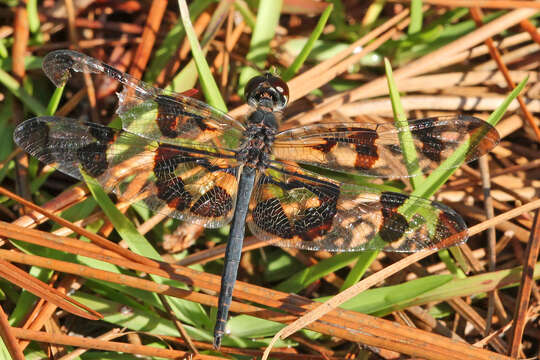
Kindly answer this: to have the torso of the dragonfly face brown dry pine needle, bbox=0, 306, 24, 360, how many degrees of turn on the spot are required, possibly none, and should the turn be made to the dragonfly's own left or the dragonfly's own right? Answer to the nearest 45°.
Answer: approximately 90° to the dragonfly's own left

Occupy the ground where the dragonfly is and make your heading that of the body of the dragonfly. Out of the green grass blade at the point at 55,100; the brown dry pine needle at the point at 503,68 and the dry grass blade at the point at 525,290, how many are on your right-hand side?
2

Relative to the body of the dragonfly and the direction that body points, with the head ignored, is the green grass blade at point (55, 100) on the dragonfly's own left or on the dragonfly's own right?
on the dragonfly's own left

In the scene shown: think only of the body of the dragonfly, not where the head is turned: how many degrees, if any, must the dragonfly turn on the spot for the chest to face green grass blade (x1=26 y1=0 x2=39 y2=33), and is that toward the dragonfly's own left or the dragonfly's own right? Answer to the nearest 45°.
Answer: approximately 90° to the dragonfly's own left

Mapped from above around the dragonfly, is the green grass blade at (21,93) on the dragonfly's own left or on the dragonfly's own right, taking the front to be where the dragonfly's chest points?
on the dragonfly's own left

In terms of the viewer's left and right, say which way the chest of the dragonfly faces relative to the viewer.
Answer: facing away from the viewer

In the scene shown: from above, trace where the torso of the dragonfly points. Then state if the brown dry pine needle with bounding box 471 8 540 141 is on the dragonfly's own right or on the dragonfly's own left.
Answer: on the dragonfly's own right

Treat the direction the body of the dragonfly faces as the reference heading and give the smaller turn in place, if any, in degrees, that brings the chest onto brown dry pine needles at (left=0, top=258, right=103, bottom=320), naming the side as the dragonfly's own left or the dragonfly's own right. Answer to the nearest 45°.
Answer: approximately 90° to the dragonfly's own left

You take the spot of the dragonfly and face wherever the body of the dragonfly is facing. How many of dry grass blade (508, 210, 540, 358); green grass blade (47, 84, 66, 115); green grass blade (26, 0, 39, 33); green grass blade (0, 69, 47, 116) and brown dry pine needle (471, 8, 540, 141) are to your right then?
2
